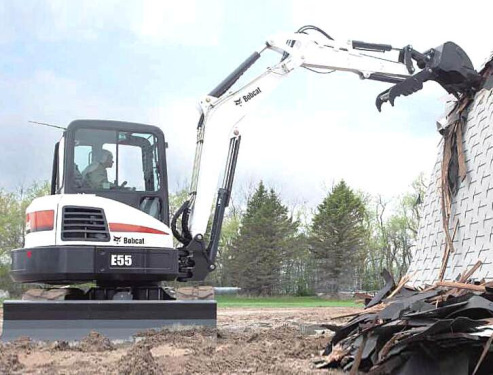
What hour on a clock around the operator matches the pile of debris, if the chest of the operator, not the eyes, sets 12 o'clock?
The pile of debris is roughly at 2 o'clock from the operator.

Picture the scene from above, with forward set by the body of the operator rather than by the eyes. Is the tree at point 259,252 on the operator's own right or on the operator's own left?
on the operator's own left

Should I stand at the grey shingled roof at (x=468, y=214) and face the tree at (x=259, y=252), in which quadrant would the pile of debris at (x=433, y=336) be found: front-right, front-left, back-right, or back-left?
back-left

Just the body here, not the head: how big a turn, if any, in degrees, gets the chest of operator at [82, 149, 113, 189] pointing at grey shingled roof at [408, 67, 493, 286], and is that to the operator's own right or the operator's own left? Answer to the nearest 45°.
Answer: approximately 45° to the operator's own right

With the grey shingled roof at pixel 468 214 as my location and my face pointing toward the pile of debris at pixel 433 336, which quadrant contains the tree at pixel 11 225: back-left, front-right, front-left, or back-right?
back-right

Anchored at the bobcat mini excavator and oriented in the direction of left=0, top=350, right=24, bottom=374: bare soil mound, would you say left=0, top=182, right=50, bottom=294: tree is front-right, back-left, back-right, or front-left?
back-right

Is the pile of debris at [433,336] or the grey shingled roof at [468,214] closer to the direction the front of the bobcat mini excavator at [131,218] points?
the grey shingled roof

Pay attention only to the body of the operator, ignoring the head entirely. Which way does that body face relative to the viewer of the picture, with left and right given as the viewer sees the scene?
facing to the right of the viewer

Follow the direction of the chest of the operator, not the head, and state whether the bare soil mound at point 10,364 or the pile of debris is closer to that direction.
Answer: the pile of debris

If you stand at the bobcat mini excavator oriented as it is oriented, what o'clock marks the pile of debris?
The pile of debris is roughly at 2 o'clock from the bobcat mini excavator.
